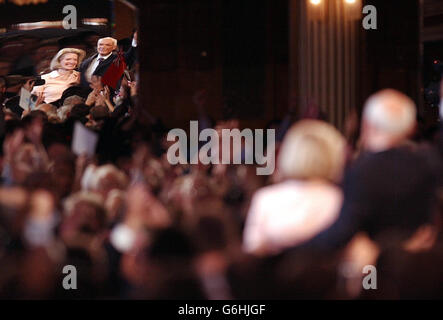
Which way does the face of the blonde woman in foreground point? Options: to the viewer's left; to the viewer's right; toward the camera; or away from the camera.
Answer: away from the camera

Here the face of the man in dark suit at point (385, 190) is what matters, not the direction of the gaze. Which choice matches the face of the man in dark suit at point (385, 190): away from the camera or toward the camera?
away from the camera

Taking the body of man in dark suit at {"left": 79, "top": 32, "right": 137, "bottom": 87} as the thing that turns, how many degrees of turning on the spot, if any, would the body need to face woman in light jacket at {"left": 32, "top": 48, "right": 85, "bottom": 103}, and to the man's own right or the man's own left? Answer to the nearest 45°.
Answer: approximately 90° to the man's own right

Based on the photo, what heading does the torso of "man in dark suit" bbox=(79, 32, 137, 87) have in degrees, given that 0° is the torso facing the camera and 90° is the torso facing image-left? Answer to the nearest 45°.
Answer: approximately 45°
